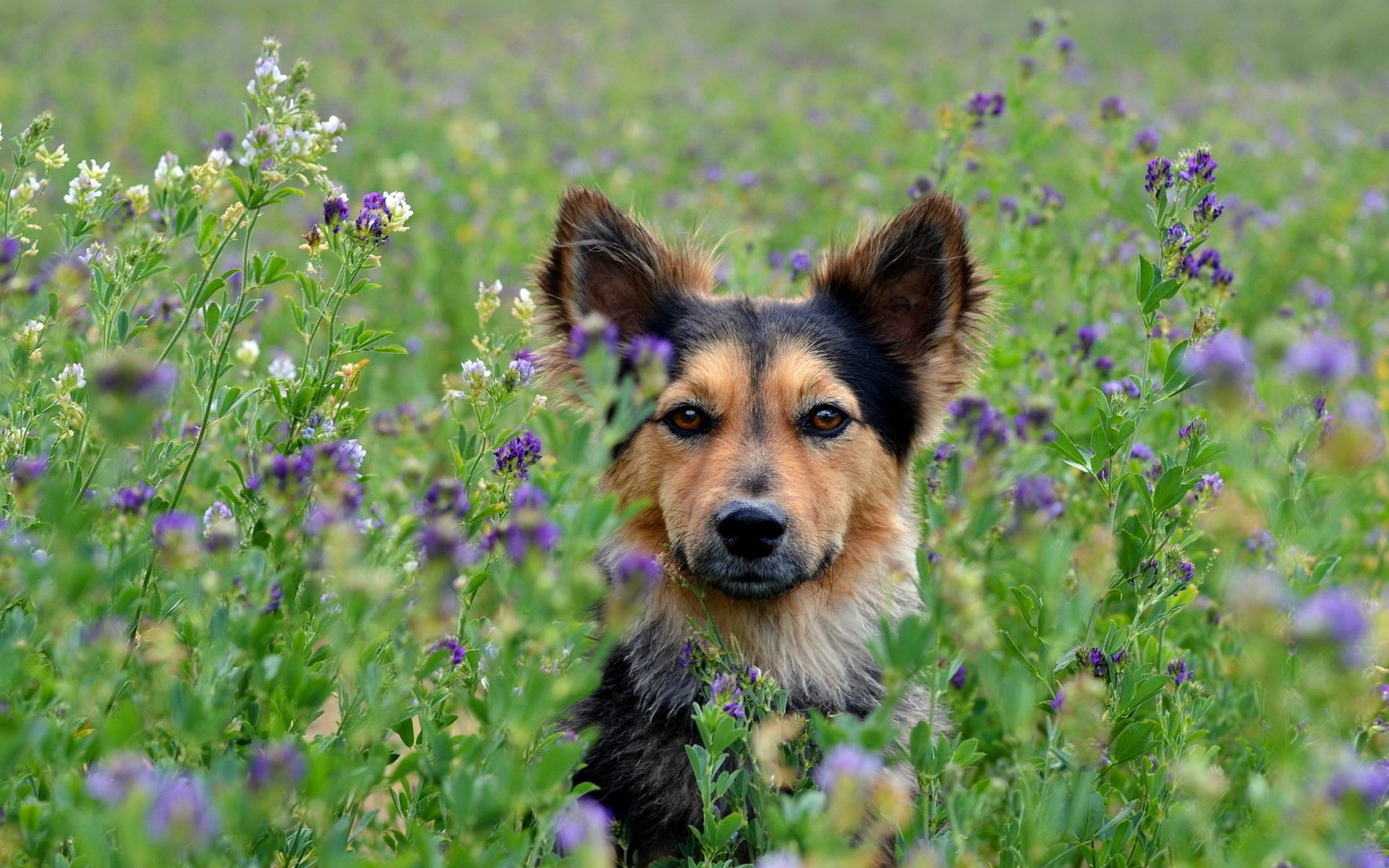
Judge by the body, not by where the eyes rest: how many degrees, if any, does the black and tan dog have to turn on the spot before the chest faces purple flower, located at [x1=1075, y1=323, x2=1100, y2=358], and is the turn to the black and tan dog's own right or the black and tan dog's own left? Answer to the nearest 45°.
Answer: approximately 135° to the black and tan dog's own left

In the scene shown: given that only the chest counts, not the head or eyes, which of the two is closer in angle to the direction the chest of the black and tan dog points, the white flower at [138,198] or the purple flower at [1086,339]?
the white flower

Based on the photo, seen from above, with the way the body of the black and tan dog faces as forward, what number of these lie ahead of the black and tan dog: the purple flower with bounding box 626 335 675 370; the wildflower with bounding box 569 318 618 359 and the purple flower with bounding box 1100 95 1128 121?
2

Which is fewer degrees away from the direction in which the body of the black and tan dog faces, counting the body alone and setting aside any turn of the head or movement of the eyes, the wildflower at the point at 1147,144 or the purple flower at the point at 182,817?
the purple flower

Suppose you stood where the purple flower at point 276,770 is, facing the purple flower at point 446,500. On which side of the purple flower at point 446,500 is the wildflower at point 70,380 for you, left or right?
left

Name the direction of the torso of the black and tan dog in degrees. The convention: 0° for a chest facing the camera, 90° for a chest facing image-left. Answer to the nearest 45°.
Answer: approximately 0°

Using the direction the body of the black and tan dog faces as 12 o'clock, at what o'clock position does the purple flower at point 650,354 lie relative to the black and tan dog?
The purple flower is roughly at 12 o'clock from the black and tan dog.

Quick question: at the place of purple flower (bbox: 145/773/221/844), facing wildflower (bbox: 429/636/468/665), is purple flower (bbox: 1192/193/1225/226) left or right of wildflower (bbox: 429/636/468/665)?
right
